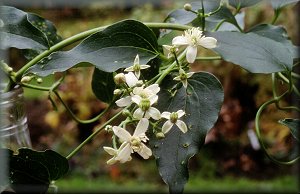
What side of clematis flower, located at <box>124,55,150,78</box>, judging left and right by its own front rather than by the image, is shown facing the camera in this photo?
front
